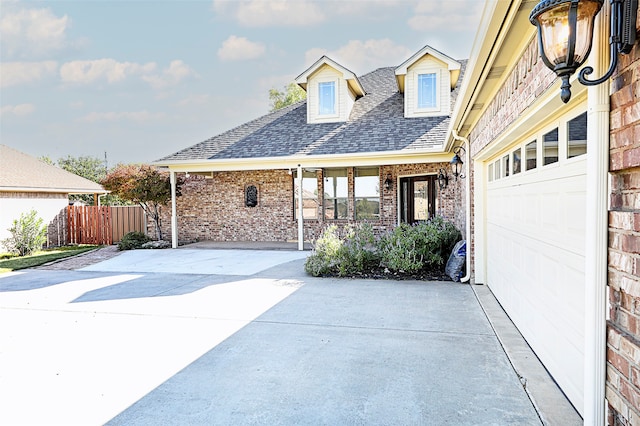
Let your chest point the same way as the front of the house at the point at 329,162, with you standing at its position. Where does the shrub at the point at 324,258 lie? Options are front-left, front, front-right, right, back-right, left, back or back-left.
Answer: front

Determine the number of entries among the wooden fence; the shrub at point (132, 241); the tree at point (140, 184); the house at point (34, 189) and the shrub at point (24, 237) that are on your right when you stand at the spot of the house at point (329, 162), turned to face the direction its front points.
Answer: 5

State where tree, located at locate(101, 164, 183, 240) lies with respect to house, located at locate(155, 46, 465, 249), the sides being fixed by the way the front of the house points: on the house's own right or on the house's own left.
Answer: on the house's own right

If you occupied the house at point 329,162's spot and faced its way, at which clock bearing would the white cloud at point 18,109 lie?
The white cloud is roughly at 4 o'clock from the house.

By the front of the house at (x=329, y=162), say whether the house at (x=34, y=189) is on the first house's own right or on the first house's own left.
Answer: on the first house's own right

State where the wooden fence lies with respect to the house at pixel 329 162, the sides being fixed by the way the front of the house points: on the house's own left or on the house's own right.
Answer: on the house's own right

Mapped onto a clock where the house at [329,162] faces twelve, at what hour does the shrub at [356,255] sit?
The shrub is roughly at 12 o'clock from the house.

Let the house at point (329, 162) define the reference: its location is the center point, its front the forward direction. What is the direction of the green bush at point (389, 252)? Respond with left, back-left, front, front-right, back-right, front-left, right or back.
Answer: front

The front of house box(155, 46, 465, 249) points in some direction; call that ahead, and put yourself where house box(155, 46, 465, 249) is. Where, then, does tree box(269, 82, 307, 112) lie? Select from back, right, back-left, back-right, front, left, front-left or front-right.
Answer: back

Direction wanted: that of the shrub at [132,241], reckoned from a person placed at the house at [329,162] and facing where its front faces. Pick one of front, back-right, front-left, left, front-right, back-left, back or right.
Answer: right

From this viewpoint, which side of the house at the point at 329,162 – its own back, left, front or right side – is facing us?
front

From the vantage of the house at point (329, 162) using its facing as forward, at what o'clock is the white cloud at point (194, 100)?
The white cloud is roughly at 5 o'clock from the house.

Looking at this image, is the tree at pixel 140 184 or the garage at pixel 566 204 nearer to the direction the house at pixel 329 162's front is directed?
the garage
